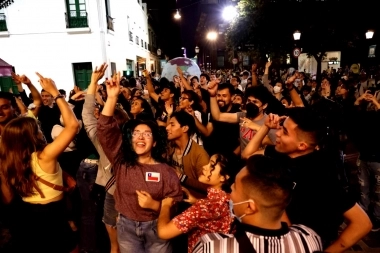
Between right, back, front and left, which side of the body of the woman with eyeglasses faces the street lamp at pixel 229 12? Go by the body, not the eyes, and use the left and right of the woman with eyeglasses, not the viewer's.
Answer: back

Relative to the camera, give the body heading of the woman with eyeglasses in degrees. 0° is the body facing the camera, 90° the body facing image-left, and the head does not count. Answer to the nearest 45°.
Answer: approximately 0°

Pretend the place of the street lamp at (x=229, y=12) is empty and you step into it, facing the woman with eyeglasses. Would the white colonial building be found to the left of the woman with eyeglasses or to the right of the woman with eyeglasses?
right

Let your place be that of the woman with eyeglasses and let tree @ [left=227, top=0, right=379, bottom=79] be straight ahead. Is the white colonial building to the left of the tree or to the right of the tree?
left

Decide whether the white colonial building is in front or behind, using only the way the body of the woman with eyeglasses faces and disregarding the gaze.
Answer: behind

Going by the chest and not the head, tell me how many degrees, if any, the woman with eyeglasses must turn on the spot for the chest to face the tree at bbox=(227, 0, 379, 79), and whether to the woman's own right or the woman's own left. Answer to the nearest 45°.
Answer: approximately 135° to the woman's own left
